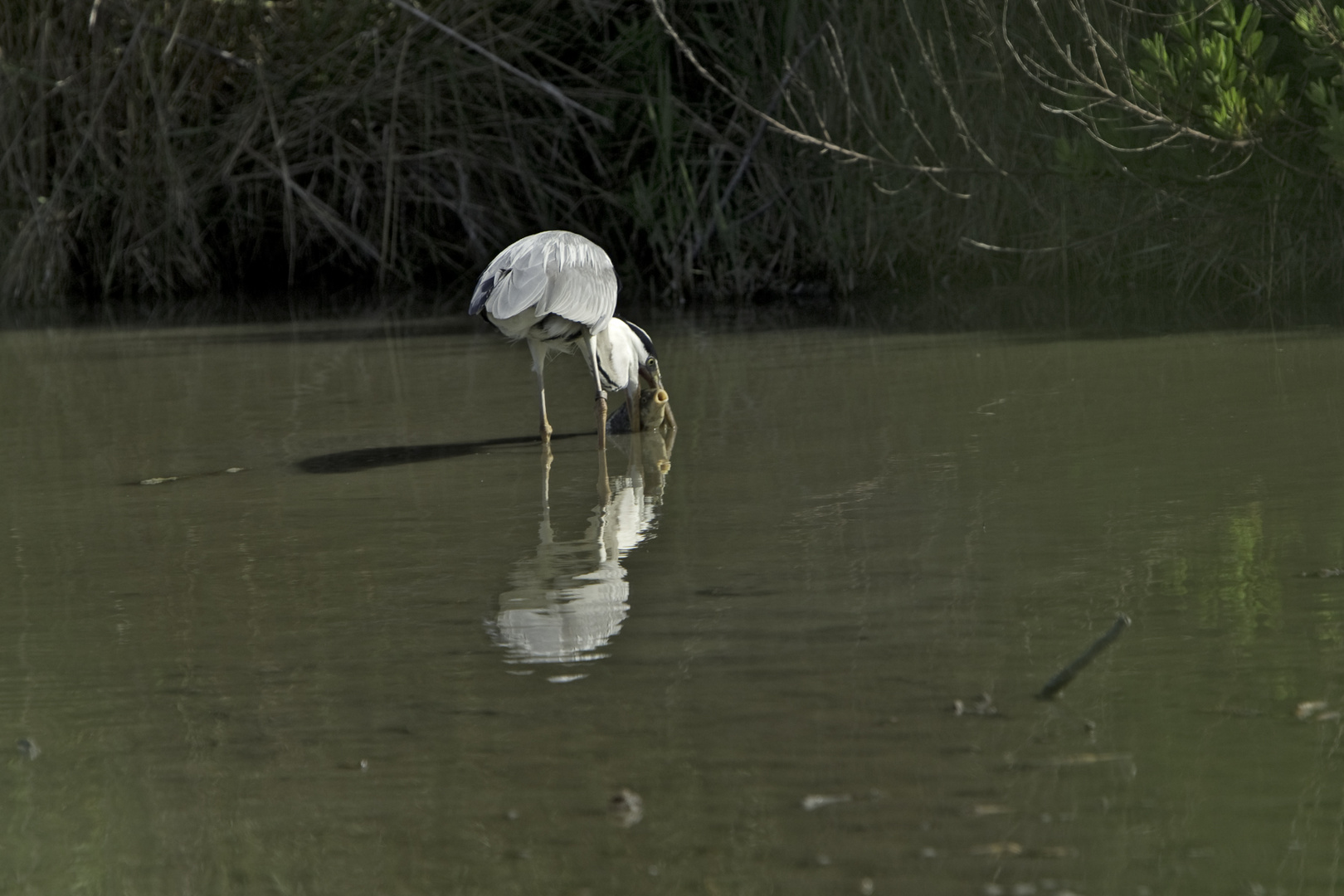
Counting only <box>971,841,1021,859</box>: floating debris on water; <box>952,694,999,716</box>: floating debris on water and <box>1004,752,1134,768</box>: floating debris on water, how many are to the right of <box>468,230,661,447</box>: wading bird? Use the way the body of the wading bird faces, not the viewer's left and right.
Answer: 3

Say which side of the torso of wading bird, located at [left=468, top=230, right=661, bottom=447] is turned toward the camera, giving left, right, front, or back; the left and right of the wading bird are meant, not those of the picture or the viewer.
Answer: right

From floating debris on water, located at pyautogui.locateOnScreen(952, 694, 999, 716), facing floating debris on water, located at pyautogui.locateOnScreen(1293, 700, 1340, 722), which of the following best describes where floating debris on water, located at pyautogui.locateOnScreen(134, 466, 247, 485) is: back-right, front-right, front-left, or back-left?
back-left

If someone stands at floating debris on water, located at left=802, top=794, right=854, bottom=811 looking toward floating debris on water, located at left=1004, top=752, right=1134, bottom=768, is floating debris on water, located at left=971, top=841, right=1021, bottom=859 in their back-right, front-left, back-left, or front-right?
front-right

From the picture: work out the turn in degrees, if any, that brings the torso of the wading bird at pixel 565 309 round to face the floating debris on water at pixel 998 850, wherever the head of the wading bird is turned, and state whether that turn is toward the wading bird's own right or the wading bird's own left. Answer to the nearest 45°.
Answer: approximately 90° to the wading bird's own right

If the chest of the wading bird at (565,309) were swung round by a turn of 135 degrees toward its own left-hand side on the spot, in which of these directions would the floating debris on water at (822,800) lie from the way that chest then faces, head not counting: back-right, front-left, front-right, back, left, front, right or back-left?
back-left

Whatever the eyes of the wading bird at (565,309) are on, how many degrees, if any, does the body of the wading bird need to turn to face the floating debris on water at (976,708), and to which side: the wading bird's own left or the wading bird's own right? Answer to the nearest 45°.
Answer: approximately 90° to the wading bird's own right

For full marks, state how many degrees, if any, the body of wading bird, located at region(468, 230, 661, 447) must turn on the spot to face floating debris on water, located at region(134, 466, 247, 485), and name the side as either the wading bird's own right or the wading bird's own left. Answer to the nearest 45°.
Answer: approximately 180°

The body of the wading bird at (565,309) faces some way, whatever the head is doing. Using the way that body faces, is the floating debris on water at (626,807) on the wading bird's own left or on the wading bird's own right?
on the wading bird's own right
